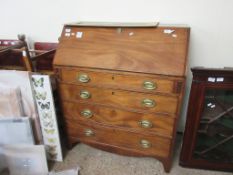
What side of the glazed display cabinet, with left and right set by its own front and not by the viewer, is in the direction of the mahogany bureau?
right

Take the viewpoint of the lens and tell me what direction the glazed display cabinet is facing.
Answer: facing the viewer
